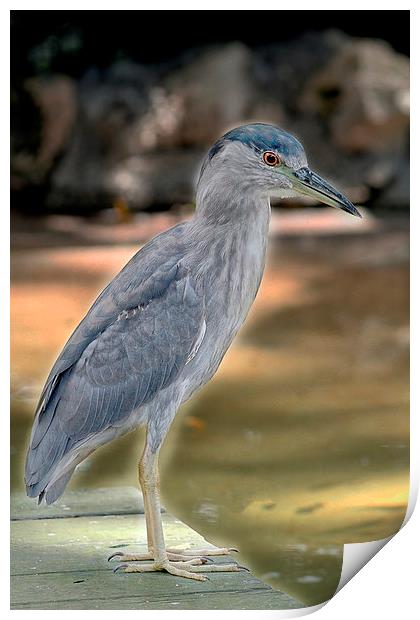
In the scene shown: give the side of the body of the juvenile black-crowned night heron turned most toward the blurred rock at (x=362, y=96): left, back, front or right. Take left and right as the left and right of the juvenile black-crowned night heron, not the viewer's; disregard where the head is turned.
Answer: left

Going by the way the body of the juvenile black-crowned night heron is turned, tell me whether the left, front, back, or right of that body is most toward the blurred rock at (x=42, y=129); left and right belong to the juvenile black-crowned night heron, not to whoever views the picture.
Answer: left

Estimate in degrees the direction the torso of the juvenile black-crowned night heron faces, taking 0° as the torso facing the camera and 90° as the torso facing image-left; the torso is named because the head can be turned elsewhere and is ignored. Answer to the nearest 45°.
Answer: approximately 270°
